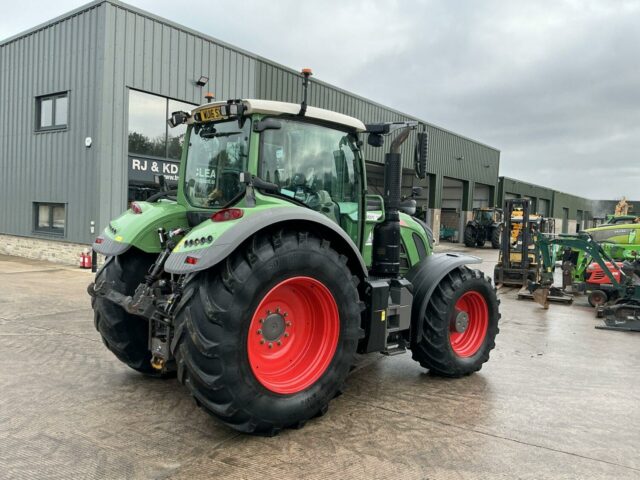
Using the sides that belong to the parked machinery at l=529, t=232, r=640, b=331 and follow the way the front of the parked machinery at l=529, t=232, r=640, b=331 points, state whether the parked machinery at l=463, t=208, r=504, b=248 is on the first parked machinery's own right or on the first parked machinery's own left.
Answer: on the first parked machinery's own right

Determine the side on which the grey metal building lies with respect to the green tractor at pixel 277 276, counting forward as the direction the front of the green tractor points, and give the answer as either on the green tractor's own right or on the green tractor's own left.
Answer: on the green tractor's own left

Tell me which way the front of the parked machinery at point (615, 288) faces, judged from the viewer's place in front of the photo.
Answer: facing to the left of the viewer

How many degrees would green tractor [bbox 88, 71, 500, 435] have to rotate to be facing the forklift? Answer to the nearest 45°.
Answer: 0° — it already faces it

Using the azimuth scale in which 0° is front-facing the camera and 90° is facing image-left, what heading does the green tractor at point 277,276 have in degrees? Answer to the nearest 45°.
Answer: approximately 225°

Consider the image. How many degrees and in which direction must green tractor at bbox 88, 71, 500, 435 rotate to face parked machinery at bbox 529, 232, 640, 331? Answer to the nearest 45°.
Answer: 0° — it already faces it

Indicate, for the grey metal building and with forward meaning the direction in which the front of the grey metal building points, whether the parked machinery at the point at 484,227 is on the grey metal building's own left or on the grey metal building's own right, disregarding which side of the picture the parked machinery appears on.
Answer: on the grey metal building's own left

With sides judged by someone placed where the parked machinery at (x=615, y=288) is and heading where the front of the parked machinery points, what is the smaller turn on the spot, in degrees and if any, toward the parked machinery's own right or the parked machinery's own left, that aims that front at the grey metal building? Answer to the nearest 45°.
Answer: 0° — it already faces it

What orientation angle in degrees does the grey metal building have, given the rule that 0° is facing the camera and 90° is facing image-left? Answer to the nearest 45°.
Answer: approximately 315°

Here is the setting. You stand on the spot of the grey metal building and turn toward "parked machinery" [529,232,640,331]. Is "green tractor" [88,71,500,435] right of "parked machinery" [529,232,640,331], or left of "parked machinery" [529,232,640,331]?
right

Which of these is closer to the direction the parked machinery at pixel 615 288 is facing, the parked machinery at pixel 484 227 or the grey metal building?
the grey metal building
